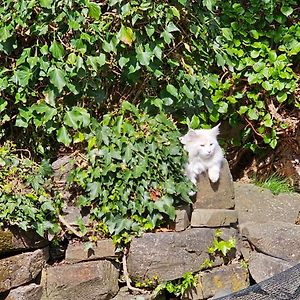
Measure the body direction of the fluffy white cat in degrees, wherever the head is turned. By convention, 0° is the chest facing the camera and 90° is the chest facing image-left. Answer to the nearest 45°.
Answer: approximately 0°

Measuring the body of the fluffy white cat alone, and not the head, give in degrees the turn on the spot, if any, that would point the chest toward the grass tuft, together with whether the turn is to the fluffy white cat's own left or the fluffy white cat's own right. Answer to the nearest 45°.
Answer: approximately 135° to the fluffy white cat's own left

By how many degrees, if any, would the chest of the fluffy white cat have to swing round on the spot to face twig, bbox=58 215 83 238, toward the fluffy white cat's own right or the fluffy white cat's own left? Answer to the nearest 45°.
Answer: approximately 45° to the fluffy white cat's own right
